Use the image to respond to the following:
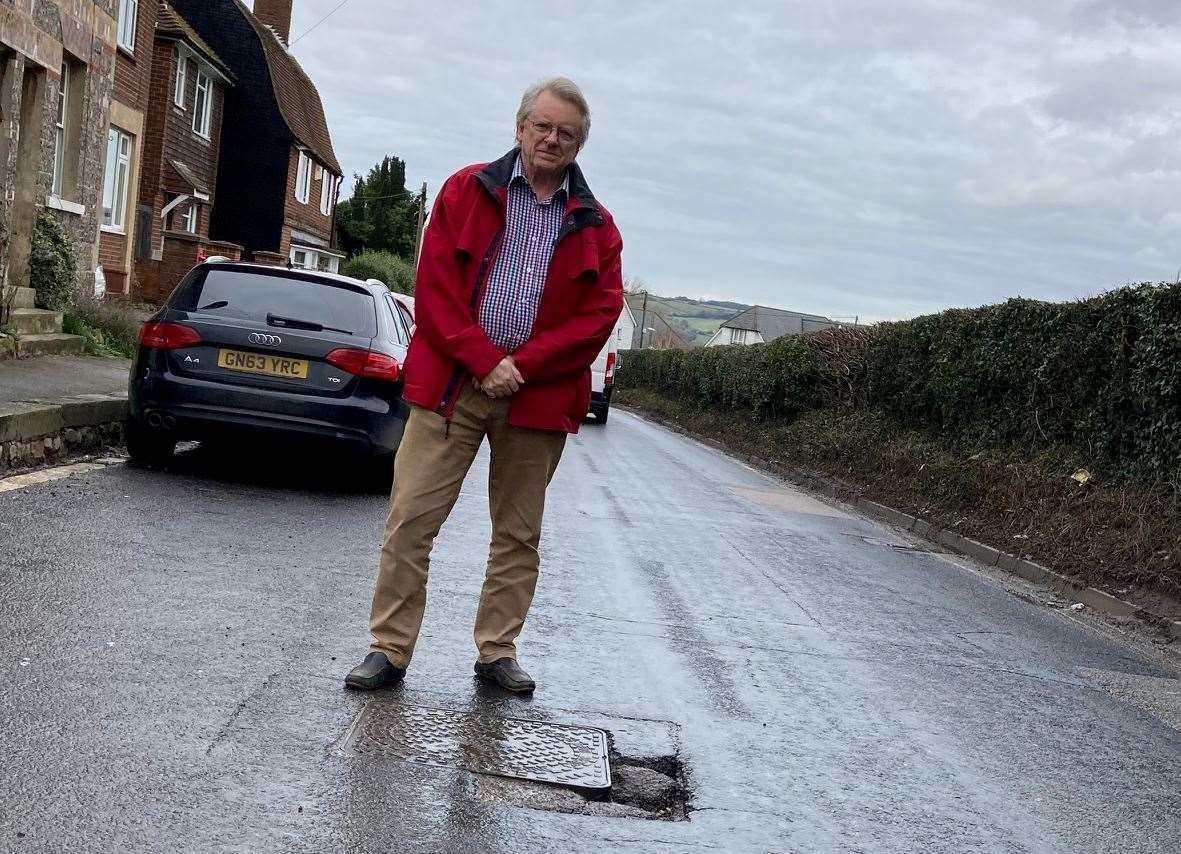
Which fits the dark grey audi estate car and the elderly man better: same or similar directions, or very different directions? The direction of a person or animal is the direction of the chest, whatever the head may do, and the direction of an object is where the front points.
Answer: very different directions

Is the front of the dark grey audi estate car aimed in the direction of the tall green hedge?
no

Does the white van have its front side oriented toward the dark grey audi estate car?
no

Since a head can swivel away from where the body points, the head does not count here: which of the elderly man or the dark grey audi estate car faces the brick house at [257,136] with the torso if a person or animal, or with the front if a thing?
the dark grey audi estate car

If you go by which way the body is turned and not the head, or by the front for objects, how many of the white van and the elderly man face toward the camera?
1

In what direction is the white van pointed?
away from the camera

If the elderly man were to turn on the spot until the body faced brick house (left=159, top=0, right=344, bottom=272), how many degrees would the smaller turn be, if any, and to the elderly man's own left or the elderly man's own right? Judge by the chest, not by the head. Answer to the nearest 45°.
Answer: approximately 180°

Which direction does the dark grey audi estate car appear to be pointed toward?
away from the camera

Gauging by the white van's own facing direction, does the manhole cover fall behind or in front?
behind

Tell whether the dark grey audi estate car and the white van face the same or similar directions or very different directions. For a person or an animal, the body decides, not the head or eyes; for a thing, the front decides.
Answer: same or similar directions

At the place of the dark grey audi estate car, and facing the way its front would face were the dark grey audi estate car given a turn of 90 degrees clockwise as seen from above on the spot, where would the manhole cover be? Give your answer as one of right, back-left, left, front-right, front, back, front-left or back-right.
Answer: right

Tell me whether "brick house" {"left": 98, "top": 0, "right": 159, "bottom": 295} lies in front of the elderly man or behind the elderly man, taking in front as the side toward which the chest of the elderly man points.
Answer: behind

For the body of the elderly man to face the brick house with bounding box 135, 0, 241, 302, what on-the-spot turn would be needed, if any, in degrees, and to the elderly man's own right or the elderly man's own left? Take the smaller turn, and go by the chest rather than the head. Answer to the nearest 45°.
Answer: approximately 180°

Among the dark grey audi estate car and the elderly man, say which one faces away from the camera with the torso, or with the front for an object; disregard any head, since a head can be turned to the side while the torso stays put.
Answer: the dark grey audi estate car

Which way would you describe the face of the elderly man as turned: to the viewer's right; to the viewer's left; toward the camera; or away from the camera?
toward the camera

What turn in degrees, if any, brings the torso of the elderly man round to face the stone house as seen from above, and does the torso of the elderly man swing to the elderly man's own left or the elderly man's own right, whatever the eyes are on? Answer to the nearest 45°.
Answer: approximately 135° to the elderly man's own right
